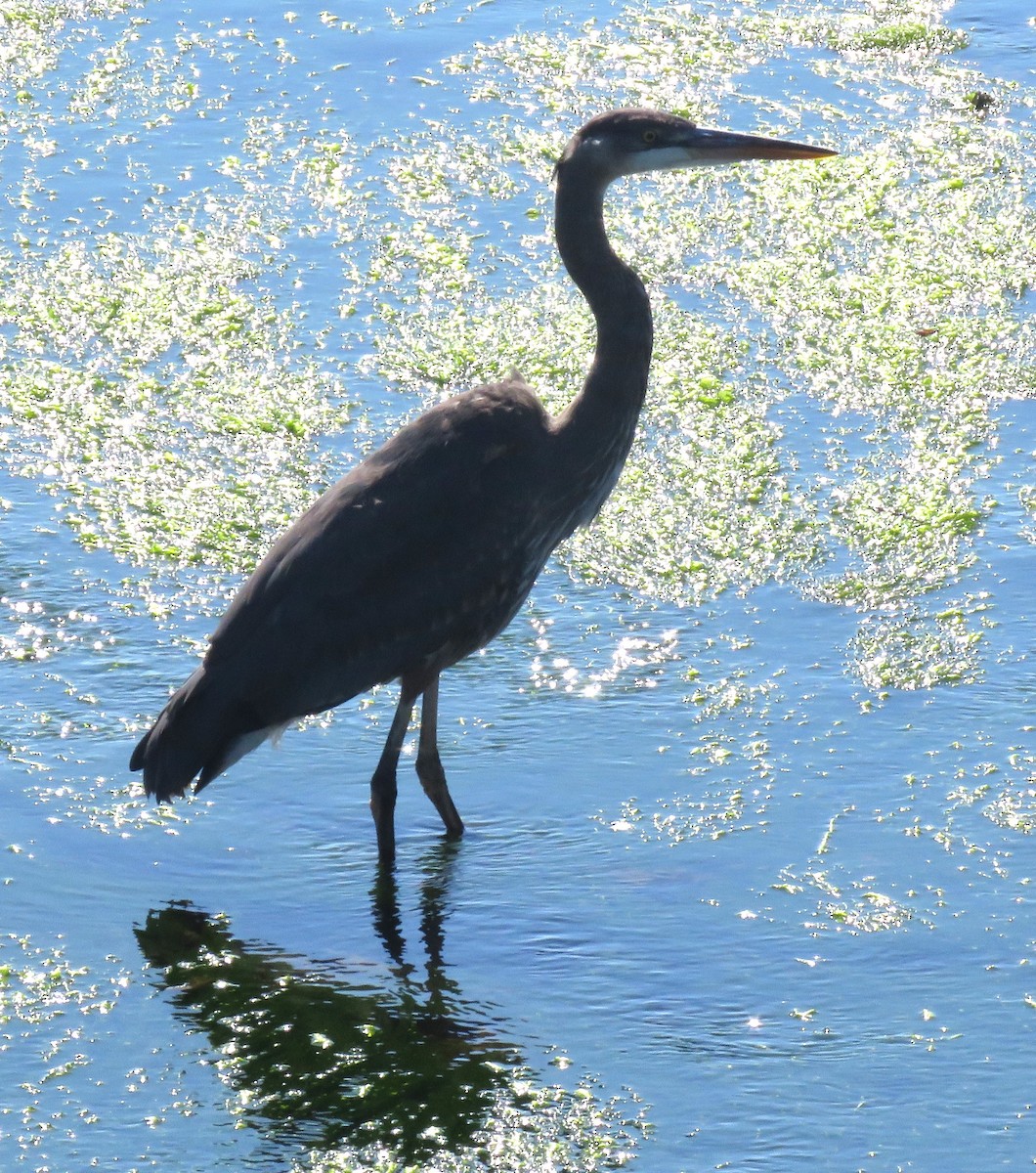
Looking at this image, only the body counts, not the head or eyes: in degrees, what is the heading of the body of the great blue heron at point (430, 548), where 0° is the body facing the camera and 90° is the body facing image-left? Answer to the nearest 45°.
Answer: approximately 270°
